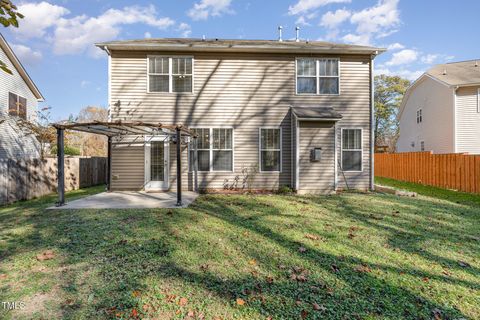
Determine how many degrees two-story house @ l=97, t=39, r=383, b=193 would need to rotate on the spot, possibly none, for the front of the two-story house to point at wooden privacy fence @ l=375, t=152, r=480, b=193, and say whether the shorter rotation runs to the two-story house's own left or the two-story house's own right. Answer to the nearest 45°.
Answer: approximately 90° to the two-story house's own right

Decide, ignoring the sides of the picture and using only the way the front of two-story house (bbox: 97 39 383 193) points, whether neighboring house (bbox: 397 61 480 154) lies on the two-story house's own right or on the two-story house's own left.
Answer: on the two-story house's own right

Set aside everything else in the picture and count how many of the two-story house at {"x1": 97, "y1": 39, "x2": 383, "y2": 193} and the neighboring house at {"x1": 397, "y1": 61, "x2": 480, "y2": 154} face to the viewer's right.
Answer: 0

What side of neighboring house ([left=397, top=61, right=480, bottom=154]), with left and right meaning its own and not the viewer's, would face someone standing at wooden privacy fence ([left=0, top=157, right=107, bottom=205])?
left

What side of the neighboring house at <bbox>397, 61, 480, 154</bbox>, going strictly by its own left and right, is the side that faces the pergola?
left

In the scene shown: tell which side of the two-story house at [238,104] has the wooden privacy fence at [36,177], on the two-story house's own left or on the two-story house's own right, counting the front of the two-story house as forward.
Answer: on the two-story house's own left

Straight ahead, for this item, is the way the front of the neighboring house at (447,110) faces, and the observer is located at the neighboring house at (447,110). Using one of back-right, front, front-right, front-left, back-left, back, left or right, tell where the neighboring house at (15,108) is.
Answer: left

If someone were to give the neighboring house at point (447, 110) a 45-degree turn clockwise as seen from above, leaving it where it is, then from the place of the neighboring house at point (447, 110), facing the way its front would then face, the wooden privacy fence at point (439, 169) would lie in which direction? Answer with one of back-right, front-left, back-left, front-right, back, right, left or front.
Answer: back

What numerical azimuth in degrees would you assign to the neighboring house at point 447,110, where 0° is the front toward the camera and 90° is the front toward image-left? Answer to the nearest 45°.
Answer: approximately 135°

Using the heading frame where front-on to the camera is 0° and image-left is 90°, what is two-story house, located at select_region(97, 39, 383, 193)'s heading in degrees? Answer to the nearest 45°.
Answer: approximately 180°

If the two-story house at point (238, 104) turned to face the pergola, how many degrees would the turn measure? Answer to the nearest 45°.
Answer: approximately 135° to its left

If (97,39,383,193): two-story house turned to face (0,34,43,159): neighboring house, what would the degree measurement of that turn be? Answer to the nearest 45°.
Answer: approximately 90° to its left
